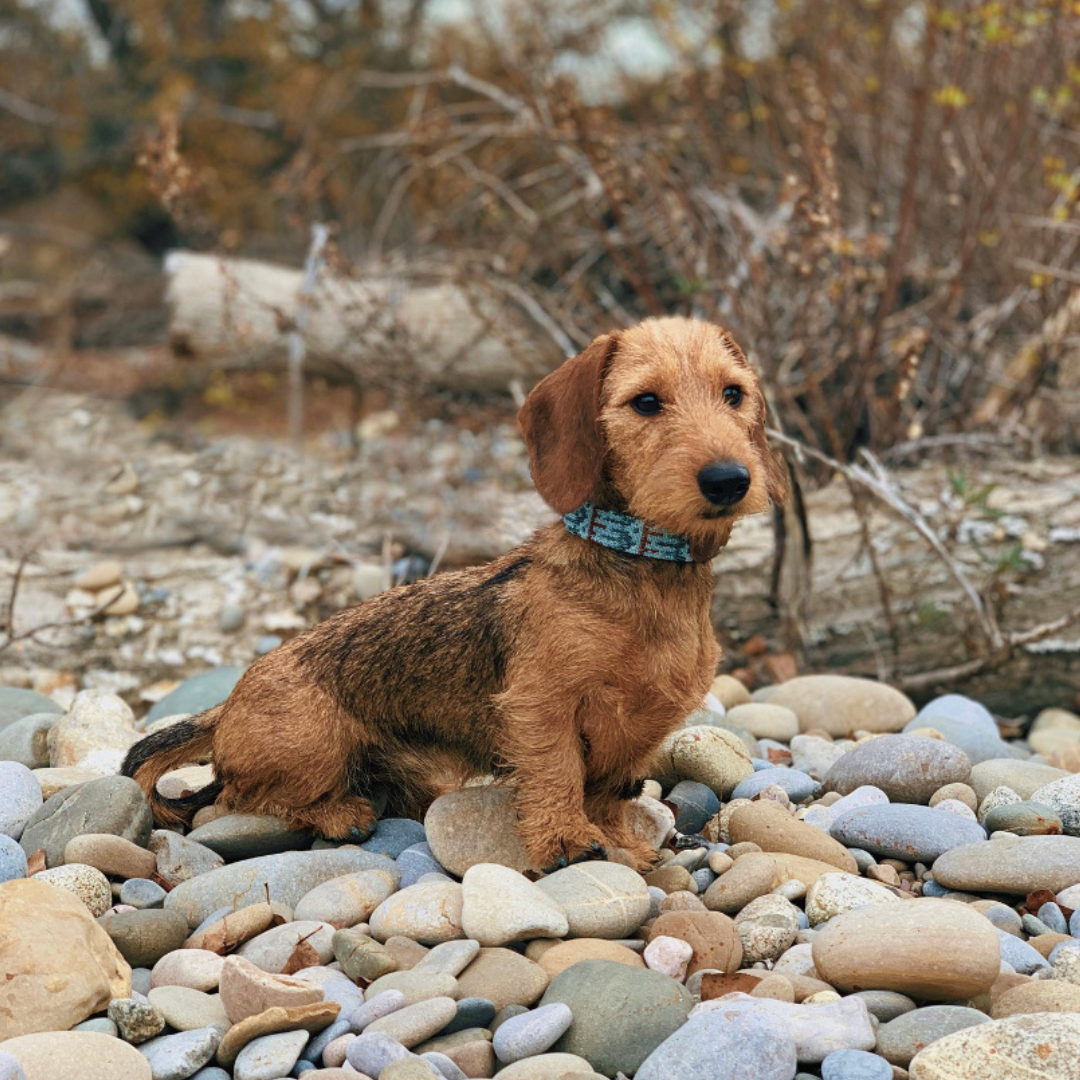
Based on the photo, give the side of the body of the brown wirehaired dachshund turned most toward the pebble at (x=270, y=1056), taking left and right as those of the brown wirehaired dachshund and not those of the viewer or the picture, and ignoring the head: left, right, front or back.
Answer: right

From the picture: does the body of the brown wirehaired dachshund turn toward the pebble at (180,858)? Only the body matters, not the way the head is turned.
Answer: no

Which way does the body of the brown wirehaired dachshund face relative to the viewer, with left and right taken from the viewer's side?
facing the viewer and to the right of the viewer

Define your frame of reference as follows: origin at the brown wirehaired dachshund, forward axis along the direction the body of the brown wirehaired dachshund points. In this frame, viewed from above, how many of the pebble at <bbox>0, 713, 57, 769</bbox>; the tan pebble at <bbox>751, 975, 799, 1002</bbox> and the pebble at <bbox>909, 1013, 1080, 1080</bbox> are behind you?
1

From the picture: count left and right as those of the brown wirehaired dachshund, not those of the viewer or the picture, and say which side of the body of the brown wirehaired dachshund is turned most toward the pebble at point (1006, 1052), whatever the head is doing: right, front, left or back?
front

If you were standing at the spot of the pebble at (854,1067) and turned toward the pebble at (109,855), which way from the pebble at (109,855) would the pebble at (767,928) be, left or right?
right

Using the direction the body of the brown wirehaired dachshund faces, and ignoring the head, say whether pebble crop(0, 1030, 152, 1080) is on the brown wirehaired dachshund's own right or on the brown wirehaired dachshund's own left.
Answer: on the brown wirehaired dachshund's own right

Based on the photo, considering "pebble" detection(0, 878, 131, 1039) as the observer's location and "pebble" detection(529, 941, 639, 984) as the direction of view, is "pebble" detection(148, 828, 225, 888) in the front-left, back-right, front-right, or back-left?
front-left

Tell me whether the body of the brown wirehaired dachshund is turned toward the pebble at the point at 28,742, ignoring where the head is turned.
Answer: no

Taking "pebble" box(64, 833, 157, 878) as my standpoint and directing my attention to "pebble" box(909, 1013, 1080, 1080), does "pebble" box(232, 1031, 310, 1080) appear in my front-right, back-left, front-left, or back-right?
front-right

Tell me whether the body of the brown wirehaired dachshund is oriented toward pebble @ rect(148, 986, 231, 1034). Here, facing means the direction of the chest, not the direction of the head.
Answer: no

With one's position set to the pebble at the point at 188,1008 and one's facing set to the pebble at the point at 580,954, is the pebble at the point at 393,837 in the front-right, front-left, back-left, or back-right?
front-left
